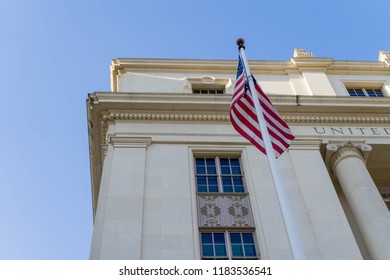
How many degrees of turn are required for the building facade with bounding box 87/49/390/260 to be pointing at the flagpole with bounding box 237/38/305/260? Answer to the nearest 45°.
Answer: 0° — it already faces it

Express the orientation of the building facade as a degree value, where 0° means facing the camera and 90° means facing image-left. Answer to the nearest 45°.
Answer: approximately 0°

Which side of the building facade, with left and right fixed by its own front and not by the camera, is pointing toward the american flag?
front
